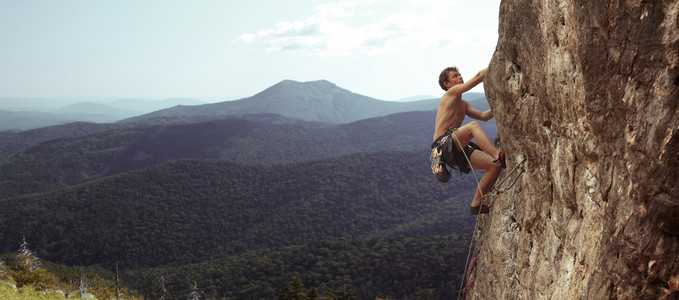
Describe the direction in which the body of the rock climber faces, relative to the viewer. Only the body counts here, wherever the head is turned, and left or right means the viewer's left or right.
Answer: facing to the right of the viewer
